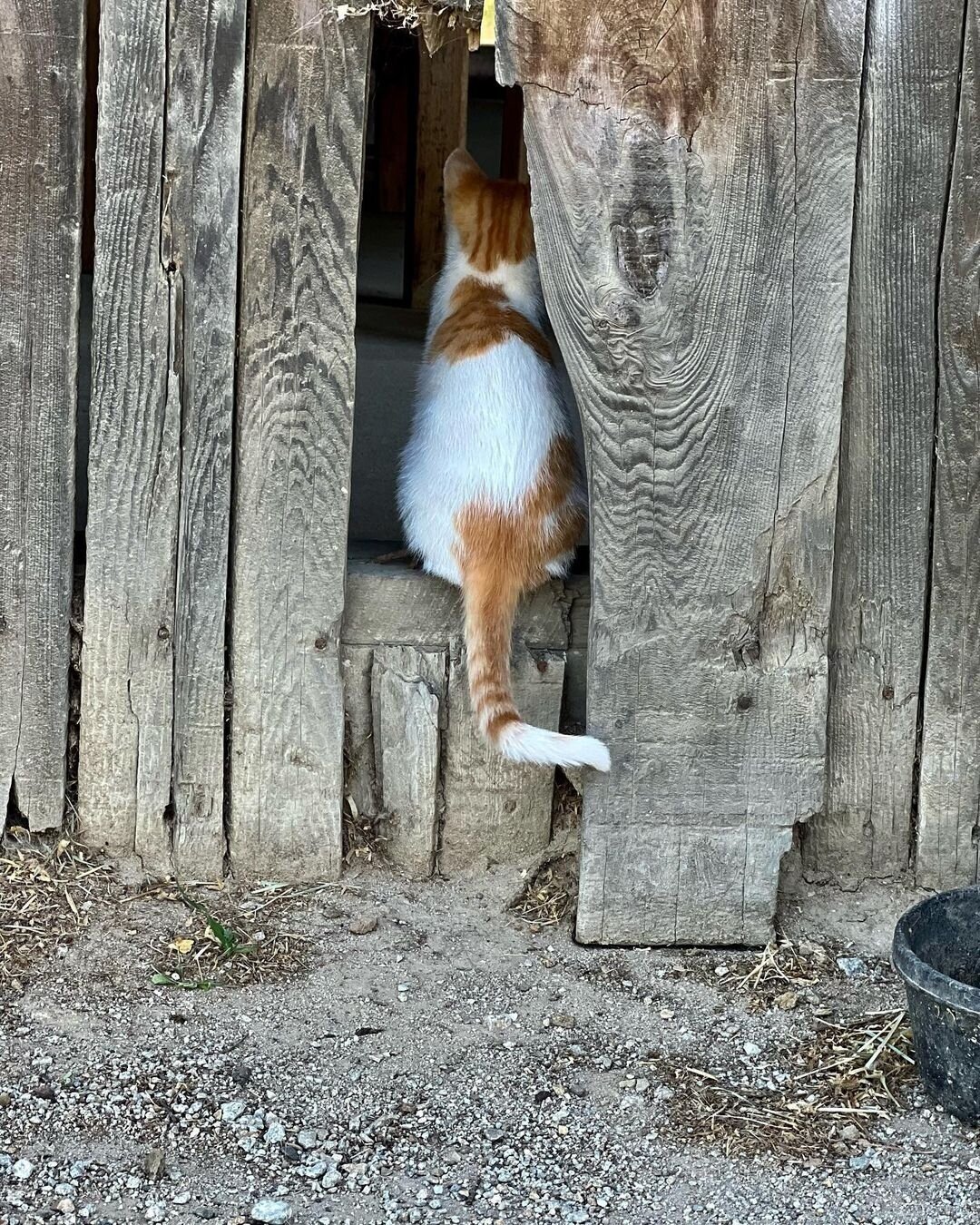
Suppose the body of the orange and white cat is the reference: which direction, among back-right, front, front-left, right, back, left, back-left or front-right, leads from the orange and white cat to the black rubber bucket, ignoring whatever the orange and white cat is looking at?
back-right

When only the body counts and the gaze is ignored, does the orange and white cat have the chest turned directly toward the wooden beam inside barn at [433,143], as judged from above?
yes

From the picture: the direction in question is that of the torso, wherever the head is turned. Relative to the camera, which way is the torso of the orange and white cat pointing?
away from the camera

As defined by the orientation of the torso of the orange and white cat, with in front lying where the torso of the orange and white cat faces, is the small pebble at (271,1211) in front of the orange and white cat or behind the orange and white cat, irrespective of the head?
behind
